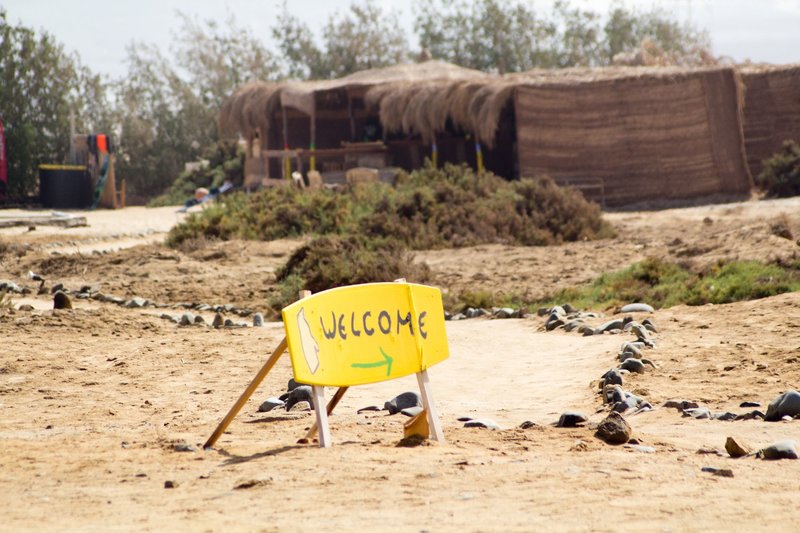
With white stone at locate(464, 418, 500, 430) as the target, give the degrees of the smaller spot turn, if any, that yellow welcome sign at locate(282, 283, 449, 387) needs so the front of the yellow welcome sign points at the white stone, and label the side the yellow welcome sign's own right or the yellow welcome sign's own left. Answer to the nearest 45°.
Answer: approximately 135° to the yellow welcome sign's own left

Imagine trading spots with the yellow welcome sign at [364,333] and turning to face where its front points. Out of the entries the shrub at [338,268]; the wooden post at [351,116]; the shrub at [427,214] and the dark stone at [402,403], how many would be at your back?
4

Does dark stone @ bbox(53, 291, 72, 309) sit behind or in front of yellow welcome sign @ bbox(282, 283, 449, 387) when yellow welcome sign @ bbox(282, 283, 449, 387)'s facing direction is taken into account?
behind

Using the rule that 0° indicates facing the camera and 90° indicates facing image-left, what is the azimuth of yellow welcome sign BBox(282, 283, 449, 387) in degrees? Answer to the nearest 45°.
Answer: approximately 0°

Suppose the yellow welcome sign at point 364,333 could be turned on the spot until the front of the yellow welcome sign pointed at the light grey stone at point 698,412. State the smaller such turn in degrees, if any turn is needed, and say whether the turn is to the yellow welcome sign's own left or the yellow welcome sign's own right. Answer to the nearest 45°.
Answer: approximately 90° to the yellow welcome sign's own left

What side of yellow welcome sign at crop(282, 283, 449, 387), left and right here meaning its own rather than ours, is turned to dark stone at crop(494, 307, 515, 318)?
back

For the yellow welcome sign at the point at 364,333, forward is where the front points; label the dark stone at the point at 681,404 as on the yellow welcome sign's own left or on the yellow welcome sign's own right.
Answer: on the yellow welcome sign's own left

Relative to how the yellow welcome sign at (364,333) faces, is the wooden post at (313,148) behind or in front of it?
behind

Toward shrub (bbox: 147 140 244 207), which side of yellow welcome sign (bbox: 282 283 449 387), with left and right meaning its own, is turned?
back

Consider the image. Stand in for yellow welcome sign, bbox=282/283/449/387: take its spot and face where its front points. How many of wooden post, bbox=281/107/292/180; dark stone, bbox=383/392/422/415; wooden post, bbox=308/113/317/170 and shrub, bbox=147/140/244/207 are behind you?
4

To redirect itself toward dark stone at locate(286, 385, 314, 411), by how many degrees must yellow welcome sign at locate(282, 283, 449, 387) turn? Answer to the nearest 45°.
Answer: approximately 180°

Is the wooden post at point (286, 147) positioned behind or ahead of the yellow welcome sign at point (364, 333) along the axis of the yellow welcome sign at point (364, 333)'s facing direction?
behind

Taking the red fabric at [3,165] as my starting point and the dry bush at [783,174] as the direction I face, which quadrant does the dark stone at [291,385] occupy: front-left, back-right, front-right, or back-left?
front-right

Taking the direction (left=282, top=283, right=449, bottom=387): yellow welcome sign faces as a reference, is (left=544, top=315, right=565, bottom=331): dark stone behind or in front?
behind

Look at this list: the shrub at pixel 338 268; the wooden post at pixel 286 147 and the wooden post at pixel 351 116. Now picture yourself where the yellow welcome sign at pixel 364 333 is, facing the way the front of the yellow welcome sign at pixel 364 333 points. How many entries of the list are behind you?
3

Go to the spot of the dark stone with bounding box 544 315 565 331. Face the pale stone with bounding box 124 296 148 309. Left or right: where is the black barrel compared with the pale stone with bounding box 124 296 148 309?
right
